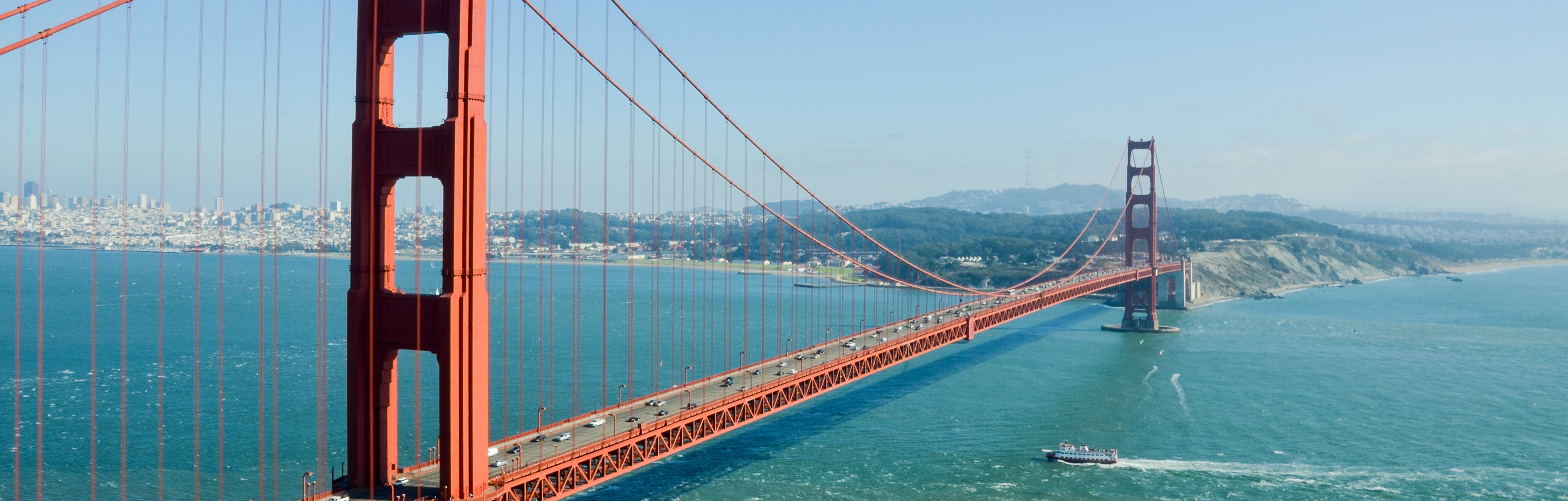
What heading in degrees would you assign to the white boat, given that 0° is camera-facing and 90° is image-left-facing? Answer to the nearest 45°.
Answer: approximately 90°
